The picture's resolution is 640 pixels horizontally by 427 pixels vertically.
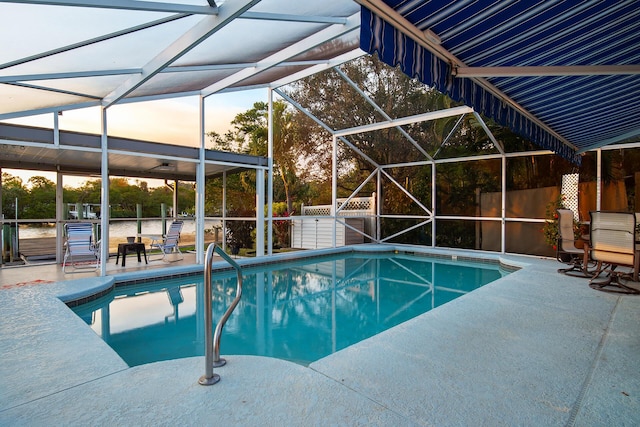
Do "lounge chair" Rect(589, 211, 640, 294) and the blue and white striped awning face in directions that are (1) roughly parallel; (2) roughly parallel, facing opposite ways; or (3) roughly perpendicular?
roughly perpendicular

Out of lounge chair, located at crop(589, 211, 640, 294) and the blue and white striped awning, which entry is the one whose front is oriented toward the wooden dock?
the blue and white striped awning

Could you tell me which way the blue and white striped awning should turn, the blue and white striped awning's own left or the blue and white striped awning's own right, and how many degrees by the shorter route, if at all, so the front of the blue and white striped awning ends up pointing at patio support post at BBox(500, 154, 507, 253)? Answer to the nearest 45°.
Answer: approximately 90° to the blue and white striped awning's own right

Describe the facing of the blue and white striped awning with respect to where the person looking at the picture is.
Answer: facing to the left of the viewer

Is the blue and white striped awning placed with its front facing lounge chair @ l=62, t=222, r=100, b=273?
yes

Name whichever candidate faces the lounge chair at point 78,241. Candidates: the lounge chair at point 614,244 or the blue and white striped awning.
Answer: the blue and white striped awning

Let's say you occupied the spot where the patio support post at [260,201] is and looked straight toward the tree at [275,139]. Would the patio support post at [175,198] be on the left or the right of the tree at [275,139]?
left

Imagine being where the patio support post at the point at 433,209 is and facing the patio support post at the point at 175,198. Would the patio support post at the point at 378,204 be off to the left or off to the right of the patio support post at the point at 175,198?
right

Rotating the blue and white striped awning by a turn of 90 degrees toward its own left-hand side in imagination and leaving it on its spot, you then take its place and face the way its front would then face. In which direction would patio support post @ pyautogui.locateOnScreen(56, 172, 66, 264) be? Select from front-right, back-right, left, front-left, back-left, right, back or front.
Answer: right

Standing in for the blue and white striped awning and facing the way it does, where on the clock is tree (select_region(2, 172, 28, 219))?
The tree is roughly at 12 o'clock from the blue and white striped awning.
